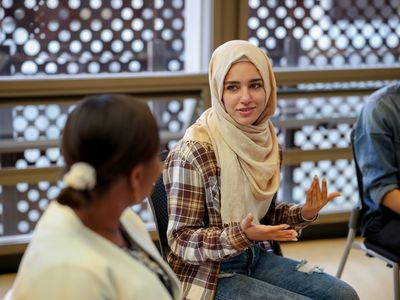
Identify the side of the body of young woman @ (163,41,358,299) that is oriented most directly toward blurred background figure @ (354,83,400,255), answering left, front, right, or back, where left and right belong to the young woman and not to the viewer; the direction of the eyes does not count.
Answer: left

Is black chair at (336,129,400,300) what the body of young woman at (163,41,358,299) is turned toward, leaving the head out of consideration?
no

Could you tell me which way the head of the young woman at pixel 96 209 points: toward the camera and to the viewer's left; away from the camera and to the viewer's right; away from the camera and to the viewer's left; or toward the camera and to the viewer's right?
away from the camera and to the viewer's right

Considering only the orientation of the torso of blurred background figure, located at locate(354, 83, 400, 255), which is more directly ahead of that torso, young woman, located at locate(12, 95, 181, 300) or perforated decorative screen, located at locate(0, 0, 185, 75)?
the young woman

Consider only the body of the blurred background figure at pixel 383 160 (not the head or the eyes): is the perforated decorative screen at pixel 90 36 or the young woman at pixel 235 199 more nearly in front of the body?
the young woman

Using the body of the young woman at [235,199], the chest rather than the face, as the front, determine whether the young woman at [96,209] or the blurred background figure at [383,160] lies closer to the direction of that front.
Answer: the young woman

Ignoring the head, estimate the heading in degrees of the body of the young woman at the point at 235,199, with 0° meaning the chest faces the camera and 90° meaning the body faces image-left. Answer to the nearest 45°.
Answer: approximately 315°

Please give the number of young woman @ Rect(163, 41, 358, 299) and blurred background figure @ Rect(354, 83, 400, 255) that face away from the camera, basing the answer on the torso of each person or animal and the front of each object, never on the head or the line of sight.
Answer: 0
